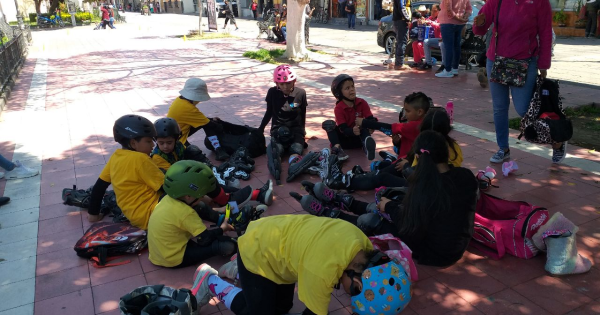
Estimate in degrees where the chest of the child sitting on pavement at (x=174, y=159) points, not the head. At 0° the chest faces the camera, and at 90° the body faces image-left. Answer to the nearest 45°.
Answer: approximately 315°

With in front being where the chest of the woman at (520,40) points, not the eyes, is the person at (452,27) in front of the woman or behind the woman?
behind

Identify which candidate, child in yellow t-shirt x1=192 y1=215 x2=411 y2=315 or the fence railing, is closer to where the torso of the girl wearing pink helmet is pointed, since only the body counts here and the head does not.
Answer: the child in yellow t-shirt

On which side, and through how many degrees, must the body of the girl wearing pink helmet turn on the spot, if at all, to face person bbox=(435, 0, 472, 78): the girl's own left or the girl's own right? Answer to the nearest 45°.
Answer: approximately 135° to the girl's own left

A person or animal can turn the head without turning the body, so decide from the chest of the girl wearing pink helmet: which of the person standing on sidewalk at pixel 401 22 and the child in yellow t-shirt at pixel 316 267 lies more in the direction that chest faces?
the child in yellow t-shirt

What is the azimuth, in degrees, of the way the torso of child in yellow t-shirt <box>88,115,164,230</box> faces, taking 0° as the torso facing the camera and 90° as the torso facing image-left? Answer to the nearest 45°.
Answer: approximately 225°

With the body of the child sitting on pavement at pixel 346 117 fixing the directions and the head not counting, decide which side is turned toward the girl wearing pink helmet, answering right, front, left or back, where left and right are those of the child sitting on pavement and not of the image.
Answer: right
